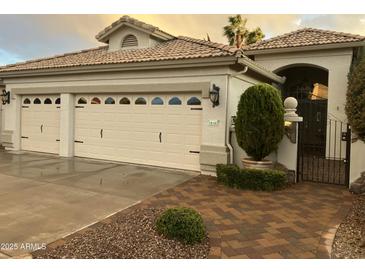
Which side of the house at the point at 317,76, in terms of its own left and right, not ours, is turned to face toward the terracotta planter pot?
front

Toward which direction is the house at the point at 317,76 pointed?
toward the camera

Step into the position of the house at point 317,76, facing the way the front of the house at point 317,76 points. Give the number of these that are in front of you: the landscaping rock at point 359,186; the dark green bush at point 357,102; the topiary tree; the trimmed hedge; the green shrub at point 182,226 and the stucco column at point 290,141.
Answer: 6

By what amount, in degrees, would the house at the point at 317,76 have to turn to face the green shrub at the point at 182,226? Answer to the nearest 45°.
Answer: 0° — it already faces it

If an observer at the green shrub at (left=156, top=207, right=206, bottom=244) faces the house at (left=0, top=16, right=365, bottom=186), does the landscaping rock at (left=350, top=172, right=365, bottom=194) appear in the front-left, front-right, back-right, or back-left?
front-right

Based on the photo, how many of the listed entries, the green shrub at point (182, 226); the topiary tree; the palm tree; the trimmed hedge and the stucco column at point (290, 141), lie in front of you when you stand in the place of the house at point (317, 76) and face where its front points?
4

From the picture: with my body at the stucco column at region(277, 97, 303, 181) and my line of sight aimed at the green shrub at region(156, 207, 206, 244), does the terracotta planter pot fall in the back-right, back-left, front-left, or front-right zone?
front-right

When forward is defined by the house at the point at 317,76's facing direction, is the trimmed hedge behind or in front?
in front
